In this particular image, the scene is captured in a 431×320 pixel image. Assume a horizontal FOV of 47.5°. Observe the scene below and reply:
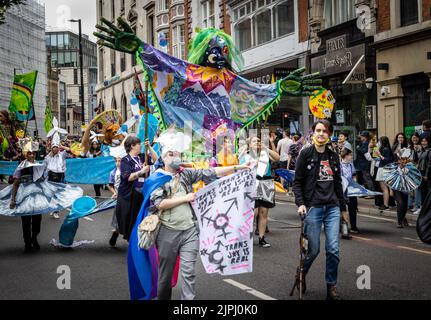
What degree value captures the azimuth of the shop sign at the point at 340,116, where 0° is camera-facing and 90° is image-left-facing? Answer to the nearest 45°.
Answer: approximately 0°

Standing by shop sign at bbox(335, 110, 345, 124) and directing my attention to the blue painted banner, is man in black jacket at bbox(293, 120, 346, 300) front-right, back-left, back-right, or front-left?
front-left

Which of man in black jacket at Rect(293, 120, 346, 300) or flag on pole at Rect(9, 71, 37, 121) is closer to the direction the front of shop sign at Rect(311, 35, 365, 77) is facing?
the flag on pole

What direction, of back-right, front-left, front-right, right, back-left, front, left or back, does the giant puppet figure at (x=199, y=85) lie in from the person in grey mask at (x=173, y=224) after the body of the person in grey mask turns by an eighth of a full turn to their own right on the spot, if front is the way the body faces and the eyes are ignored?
back

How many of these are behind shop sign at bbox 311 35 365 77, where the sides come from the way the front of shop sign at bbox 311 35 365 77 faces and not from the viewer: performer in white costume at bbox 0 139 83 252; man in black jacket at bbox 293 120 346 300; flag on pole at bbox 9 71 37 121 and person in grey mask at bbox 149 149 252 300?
0

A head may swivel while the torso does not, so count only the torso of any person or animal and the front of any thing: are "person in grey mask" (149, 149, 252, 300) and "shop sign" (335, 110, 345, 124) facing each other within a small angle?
no

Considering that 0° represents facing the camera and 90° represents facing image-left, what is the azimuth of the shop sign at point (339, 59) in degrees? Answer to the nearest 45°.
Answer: approximately 45°

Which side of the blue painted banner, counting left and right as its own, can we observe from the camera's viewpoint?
front

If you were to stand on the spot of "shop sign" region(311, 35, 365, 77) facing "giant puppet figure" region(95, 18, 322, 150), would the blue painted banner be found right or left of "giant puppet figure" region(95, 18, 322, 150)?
right

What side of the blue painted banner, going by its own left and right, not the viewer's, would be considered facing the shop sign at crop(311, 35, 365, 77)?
left

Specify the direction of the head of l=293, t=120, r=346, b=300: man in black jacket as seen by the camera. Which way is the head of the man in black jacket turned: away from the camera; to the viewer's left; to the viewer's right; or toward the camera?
toward the camera

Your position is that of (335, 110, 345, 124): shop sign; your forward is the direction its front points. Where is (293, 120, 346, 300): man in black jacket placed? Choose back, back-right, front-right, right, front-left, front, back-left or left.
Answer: front

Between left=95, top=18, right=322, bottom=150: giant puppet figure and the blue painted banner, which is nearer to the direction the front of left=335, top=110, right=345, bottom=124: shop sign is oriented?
the giant puppet figure
